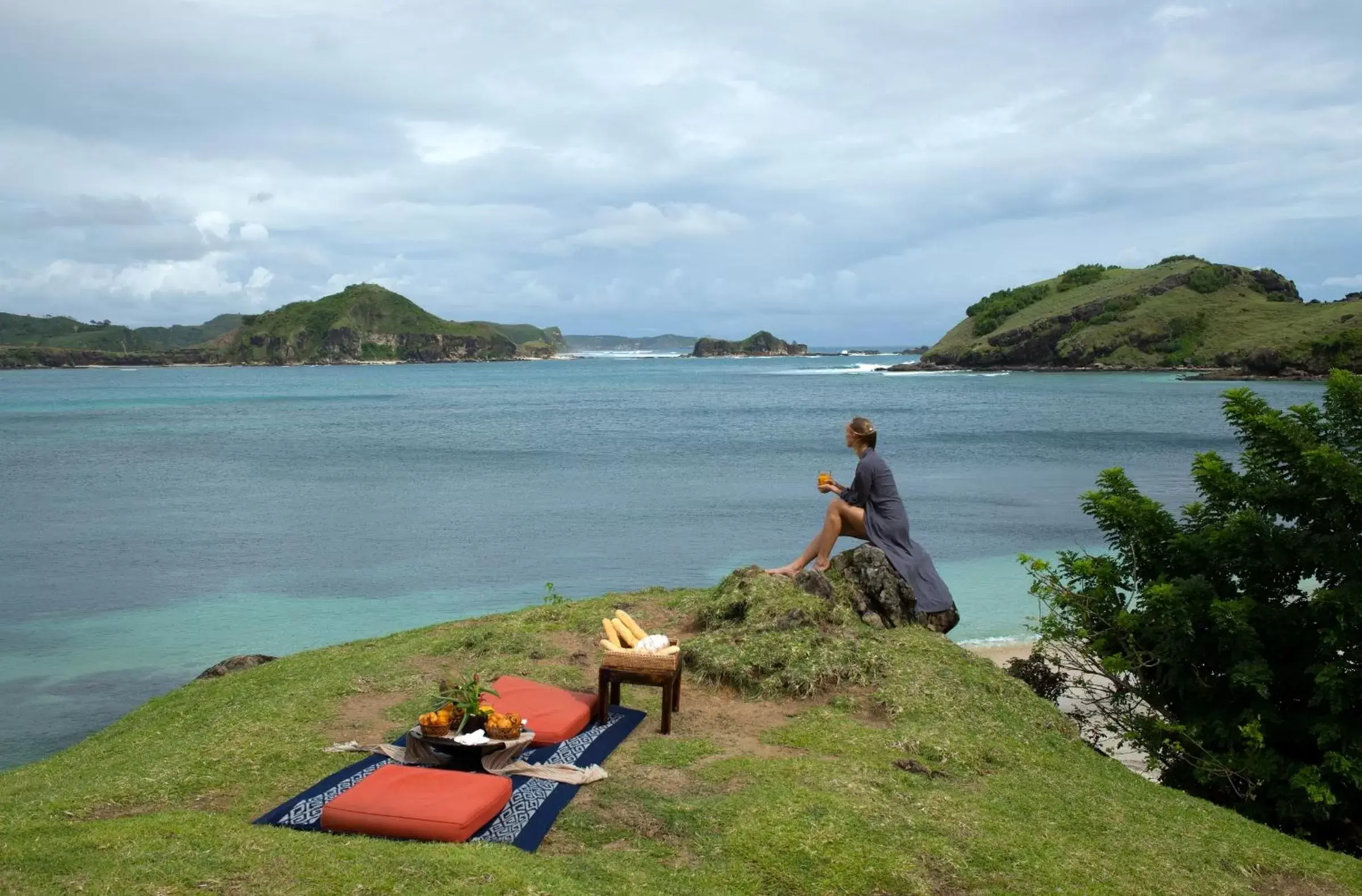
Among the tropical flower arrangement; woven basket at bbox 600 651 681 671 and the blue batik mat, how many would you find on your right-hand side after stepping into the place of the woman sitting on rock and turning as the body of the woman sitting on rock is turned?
0

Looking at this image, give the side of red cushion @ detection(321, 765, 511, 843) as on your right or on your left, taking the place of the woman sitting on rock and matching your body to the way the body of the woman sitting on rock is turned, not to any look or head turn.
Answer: on your left

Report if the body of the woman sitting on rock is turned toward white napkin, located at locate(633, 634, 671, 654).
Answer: no

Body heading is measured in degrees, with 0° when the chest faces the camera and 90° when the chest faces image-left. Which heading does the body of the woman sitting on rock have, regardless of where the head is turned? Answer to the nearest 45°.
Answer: approximately 90°

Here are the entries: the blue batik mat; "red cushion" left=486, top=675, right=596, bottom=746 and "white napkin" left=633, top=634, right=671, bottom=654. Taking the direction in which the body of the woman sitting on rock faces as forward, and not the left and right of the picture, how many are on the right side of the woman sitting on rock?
0

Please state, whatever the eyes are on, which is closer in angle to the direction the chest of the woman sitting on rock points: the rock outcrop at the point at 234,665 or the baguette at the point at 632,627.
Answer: the rock outcrop

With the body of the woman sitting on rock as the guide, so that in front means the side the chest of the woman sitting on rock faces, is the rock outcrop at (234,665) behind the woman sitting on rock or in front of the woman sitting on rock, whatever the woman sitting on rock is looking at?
in front

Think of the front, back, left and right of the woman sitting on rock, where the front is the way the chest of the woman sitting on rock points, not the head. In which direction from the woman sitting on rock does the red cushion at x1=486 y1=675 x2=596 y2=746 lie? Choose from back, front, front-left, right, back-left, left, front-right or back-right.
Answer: front-left

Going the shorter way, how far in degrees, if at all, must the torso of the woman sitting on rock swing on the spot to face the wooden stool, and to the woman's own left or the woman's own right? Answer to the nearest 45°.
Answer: approximately 45° to the woman's own left

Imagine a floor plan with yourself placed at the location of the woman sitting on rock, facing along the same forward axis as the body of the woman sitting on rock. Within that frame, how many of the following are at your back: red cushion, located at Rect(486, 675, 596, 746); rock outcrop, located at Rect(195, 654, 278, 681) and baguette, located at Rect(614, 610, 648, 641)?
0

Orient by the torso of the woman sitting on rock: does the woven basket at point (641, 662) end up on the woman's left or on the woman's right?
on the woman's left

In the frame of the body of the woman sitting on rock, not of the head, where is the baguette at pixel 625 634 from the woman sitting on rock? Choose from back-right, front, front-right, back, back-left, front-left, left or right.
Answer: front-left

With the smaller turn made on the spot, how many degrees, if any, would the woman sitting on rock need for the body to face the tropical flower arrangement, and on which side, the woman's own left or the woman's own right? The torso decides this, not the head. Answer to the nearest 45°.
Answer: approximately 45° to the woman's own left
